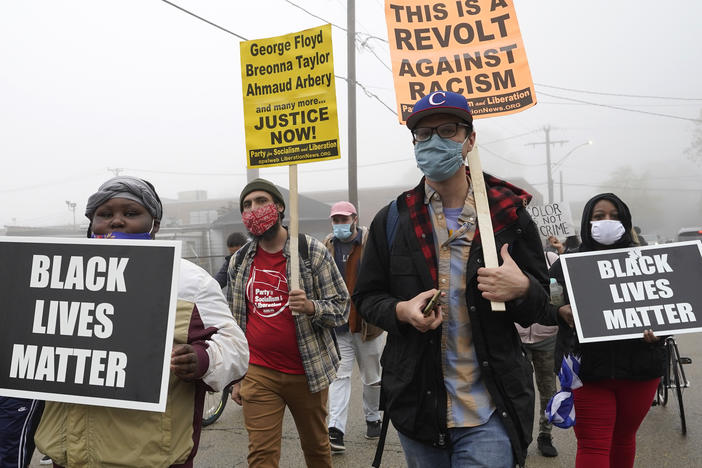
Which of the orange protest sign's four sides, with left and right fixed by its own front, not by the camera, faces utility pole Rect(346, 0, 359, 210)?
back

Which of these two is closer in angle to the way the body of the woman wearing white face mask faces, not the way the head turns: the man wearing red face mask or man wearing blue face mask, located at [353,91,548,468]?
the man wearing blue face mask

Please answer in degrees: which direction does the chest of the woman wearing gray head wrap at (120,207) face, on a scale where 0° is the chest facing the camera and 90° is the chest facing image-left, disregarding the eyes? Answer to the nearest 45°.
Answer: approximately 0°

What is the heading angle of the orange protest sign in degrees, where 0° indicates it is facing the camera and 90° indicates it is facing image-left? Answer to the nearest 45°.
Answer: approximately 0°

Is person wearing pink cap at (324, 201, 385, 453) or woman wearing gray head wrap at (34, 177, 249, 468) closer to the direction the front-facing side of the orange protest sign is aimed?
the woman wearing gray head wrap

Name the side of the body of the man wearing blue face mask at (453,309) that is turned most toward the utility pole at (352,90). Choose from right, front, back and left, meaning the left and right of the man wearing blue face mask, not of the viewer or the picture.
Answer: back

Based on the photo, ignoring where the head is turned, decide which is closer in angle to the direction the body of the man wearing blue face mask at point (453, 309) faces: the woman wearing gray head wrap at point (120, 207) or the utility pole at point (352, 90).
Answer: the woman wearing gray head wrap

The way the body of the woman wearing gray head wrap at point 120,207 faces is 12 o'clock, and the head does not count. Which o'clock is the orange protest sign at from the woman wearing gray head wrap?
The orange protest sign is roughly at 8 o'clock from the woman wearing gray head wrap.
